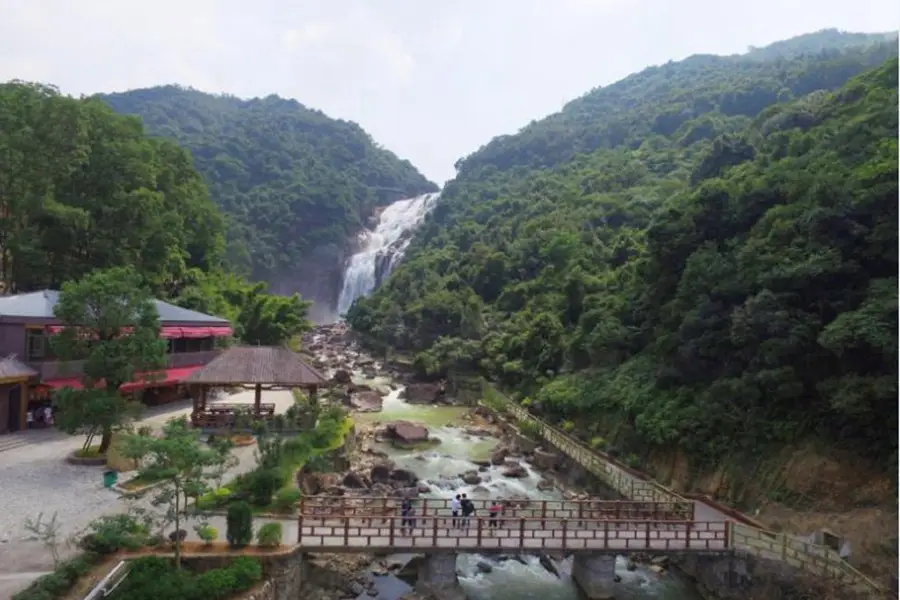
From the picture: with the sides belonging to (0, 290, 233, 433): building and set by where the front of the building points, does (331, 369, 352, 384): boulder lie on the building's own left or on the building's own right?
on the building's own left

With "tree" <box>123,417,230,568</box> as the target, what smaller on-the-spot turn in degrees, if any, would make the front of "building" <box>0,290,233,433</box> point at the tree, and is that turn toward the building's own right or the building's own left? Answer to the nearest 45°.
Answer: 0° — it already faces it

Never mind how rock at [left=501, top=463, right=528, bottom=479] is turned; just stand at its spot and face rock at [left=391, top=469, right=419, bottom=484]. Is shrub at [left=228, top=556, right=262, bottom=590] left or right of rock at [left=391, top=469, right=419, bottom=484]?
left

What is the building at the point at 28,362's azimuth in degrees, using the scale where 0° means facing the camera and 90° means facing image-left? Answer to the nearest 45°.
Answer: approximately 0°

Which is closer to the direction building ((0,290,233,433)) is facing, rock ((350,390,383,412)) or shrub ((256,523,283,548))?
the shrub

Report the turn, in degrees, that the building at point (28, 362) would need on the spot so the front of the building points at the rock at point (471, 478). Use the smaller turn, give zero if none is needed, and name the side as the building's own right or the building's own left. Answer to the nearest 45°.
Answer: approximately 45° to the building's own left

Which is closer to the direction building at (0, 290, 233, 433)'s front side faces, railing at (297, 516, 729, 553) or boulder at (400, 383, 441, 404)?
the railing

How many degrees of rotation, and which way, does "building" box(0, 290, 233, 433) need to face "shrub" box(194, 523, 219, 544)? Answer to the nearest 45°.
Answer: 0° — it already faces it
